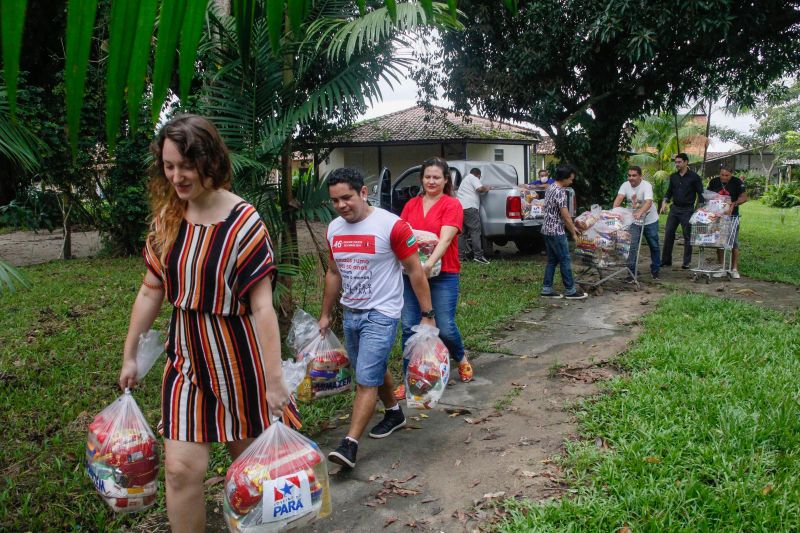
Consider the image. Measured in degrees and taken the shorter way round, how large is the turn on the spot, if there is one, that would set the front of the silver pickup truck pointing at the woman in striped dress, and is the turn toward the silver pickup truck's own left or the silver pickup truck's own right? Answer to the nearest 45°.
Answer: approximately 135° to the silver pickup truck's own left

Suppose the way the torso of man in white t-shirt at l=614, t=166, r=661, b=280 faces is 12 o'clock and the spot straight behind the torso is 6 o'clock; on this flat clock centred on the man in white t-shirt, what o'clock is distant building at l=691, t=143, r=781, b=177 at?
The distant building is roughly at 5 o'clock from the man in white t-shirt.

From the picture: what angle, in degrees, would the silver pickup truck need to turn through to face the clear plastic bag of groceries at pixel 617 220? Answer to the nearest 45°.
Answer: approximately 135° to its left

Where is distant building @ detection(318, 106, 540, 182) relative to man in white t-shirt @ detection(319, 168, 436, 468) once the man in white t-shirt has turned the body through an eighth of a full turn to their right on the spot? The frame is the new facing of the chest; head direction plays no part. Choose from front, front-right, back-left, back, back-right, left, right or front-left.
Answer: right

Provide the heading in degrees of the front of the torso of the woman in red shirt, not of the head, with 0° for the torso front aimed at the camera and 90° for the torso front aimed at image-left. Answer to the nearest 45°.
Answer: approximately 45°

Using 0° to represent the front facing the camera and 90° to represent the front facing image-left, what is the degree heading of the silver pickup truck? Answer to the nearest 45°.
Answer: approximately 135°

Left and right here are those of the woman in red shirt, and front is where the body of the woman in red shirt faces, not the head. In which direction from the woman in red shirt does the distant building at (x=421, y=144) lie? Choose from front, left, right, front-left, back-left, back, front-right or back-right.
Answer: back-right

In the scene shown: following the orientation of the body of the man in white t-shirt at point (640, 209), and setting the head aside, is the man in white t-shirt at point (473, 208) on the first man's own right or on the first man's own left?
on the first man's own right

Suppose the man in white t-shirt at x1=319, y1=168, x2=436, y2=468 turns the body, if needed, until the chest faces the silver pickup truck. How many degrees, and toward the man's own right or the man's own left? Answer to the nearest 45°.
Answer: approximately 135° to the man's own right
